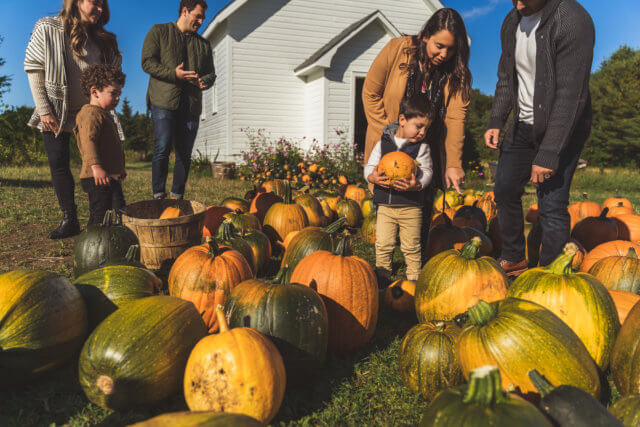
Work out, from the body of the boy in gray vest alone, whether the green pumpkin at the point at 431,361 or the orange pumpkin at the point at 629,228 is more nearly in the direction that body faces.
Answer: the green pumpkin

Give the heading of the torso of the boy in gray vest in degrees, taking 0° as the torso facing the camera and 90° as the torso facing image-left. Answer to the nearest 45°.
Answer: approximately 0°

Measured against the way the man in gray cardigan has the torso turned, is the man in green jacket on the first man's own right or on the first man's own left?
on the first man's own right

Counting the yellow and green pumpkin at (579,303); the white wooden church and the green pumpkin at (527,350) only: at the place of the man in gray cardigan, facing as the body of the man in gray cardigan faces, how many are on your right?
1

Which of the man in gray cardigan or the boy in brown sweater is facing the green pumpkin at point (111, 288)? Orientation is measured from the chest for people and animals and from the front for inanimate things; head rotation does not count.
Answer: the man in gray cardigan

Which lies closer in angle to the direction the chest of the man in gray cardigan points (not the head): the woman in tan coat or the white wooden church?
the woman in tan coat

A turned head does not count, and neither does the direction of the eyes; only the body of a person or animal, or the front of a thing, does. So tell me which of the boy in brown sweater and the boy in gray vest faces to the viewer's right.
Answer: the boy in brown sweater

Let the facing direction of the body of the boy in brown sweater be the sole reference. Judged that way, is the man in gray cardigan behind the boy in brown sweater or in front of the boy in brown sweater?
in front

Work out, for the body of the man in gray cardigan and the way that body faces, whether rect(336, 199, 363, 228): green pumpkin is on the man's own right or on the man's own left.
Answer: on the man's own right

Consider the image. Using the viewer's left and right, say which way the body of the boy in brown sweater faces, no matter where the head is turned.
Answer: facing to the right of the viewer

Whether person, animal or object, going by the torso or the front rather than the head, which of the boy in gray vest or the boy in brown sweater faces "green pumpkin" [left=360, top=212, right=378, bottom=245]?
the boy in brown sweater
